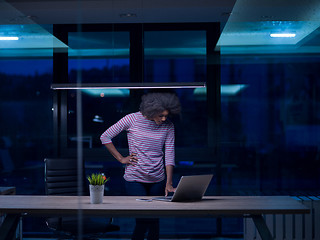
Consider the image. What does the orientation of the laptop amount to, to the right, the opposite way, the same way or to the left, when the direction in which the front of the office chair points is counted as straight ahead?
the opposite way

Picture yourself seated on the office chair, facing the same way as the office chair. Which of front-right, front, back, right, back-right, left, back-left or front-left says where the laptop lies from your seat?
front

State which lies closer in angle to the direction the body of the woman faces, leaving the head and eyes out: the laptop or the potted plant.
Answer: the laptop

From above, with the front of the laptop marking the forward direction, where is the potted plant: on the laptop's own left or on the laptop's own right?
on the laptop's own left

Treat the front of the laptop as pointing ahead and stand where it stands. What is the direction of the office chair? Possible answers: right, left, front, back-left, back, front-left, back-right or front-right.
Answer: front

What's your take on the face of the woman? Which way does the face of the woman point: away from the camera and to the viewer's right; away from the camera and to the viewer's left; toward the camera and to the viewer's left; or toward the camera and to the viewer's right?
toward the camera and to the viewer's right

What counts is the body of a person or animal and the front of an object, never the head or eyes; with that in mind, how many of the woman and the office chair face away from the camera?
0

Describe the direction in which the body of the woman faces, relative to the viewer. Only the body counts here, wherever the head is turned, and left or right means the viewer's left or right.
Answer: facing the viewer and to the right of the viewer

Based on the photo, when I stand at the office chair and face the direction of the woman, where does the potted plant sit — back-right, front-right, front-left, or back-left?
front-right

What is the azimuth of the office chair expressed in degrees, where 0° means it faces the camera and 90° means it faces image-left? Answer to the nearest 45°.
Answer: approximately 315°

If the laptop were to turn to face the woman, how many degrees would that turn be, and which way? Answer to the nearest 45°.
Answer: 0° — it already faces them

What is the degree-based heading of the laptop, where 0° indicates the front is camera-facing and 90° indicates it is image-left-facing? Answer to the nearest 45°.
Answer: approximately 135°

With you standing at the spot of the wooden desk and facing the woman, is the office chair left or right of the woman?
left

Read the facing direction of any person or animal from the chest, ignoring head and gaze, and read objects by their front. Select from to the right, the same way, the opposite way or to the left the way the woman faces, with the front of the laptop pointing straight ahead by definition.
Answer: the opposite way

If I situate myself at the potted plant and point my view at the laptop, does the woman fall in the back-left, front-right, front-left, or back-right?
front-left
